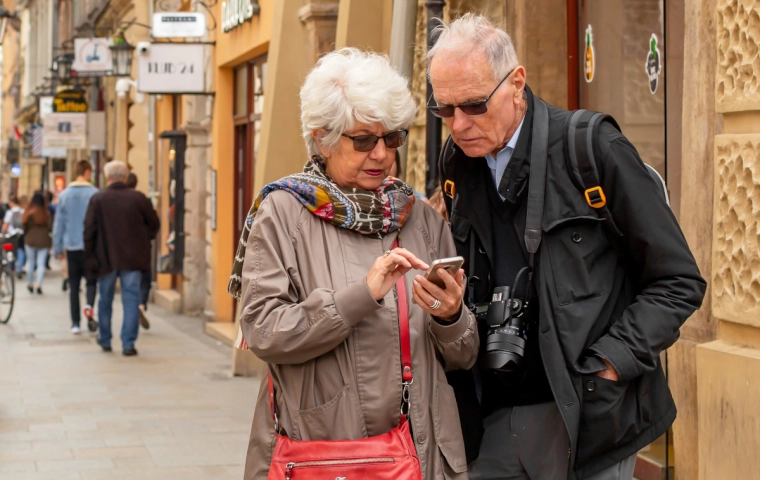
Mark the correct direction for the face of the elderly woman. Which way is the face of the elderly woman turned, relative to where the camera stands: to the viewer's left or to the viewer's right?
to the viewer's right

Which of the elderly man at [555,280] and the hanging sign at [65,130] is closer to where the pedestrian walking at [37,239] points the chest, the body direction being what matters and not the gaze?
the hanging sign

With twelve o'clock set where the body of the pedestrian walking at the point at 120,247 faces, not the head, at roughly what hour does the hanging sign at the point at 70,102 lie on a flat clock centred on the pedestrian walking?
The hanging sign is roughly at 12 o'clock from the pedestrian walking.

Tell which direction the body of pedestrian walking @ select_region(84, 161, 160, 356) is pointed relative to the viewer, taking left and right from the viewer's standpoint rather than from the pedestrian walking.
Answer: facing away from the viewer

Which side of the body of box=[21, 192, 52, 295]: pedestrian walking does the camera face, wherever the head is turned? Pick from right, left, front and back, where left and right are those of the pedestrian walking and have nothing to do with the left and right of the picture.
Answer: back

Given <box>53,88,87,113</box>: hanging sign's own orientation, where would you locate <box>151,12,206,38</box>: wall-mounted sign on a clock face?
The wall-mounted sign is roughly at 12 o'clock from the hanging sign.

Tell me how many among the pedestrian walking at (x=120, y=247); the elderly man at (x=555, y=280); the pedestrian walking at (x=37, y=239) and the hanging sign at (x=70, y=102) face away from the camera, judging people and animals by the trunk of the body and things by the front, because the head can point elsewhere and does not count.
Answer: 2

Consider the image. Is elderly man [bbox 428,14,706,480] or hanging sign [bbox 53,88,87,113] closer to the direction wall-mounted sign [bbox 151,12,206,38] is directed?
the elderly man

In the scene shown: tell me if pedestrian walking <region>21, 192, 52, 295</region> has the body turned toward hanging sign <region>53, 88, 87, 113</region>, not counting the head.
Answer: yes

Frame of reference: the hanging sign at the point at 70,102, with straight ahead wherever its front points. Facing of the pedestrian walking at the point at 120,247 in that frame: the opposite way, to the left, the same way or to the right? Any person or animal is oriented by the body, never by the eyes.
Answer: the opposite way
